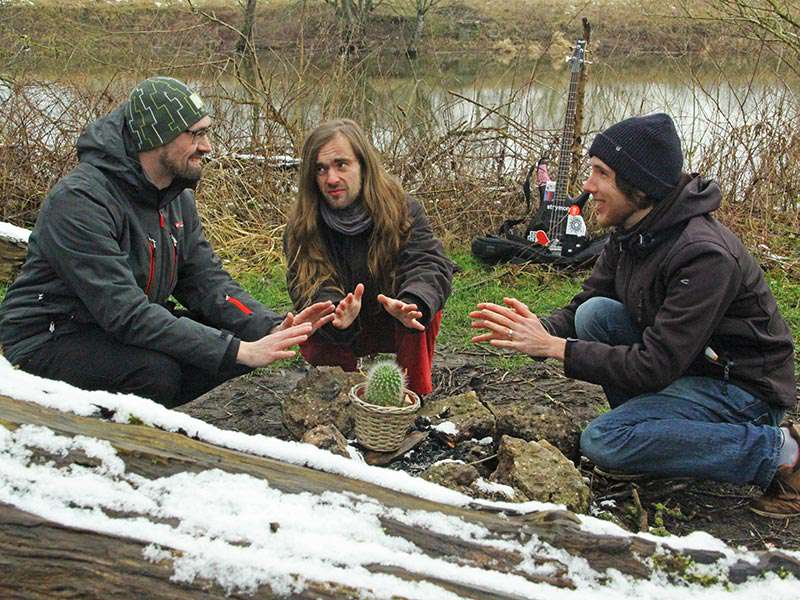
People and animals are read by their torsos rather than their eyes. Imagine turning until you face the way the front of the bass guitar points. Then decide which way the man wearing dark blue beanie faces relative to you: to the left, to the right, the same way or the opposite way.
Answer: to the right

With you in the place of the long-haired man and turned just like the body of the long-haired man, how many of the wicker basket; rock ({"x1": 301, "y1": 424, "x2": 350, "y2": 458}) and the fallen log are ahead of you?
3

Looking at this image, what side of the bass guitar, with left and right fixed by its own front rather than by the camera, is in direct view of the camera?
front

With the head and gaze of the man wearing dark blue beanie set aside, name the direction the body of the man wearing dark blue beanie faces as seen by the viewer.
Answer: to the viewer's left

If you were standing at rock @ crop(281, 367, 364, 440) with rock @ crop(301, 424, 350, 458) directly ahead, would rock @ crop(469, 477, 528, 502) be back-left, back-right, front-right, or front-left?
front-left

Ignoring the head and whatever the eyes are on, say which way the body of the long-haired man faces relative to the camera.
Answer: toward the camera

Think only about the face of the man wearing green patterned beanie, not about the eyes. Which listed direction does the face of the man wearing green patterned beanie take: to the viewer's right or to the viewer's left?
to the viewer's right

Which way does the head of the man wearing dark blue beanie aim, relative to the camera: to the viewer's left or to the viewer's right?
to the viewer's left

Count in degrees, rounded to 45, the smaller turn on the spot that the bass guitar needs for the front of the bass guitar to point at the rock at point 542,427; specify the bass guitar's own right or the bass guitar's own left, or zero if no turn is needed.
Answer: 0° — it already faces it

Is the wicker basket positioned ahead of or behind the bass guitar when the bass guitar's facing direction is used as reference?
ahead

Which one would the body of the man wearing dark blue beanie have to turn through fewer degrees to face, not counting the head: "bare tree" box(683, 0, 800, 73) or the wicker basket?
the wicker basket

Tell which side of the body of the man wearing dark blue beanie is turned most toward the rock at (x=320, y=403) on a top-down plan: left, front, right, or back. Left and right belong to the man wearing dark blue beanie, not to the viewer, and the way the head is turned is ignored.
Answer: front

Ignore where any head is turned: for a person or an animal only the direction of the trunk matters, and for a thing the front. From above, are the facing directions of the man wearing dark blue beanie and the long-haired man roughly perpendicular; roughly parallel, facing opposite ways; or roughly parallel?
roughly perpendicular

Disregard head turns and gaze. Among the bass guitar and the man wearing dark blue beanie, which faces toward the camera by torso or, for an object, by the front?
the bass guitar

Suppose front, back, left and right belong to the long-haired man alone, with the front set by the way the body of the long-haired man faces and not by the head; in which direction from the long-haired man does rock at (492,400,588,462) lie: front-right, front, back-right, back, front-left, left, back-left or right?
front-left

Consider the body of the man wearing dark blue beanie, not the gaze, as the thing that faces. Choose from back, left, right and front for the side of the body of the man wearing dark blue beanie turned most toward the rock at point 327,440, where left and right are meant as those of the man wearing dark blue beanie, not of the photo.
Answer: front
